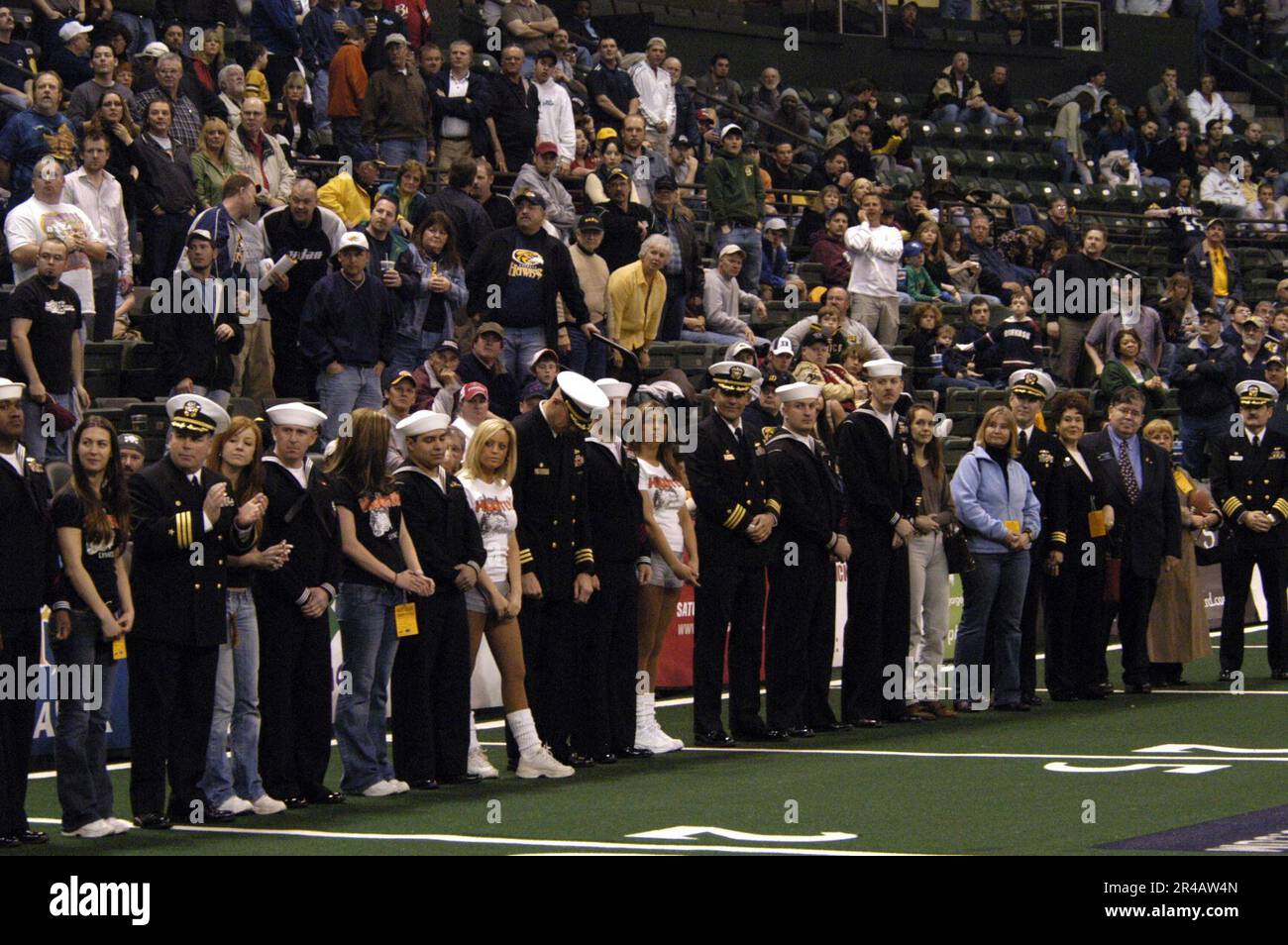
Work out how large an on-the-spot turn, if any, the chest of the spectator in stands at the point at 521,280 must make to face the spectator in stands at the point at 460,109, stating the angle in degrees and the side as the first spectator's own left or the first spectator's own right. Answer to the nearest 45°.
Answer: approximately 180°

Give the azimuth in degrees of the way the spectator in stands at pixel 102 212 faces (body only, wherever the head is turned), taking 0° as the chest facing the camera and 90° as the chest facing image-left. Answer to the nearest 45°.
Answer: approximately 0°

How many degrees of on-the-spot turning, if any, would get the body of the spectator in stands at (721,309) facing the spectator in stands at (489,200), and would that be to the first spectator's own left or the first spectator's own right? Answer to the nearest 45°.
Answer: approximately 90° to the first spectator's own right

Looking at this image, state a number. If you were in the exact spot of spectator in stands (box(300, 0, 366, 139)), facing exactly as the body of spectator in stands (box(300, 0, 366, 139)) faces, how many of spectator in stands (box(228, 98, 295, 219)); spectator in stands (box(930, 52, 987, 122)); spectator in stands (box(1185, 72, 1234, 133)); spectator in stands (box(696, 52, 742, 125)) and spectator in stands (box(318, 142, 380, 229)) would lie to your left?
3

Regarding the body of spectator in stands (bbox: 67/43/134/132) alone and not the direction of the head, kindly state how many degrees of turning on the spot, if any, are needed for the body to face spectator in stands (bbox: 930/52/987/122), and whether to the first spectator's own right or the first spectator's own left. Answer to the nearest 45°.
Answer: approximately 135° to the first spectator's own left

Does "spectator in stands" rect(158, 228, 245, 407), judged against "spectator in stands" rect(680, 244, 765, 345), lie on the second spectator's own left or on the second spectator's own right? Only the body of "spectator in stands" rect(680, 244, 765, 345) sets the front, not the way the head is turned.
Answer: on the second spectator's own right

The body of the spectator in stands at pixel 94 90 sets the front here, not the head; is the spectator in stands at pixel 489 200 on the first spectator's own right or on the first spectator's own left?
on the first spectator's own left

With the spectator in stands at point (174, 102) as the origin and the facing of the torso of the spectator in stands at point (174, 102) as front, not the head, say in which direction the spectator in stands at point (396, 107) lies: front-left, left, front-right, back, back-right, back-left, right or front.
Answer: back-left

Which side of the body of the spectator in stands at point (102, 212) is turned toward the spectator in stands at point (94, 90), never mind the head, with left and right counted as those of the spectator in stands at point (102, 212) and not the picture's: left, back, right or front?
back
